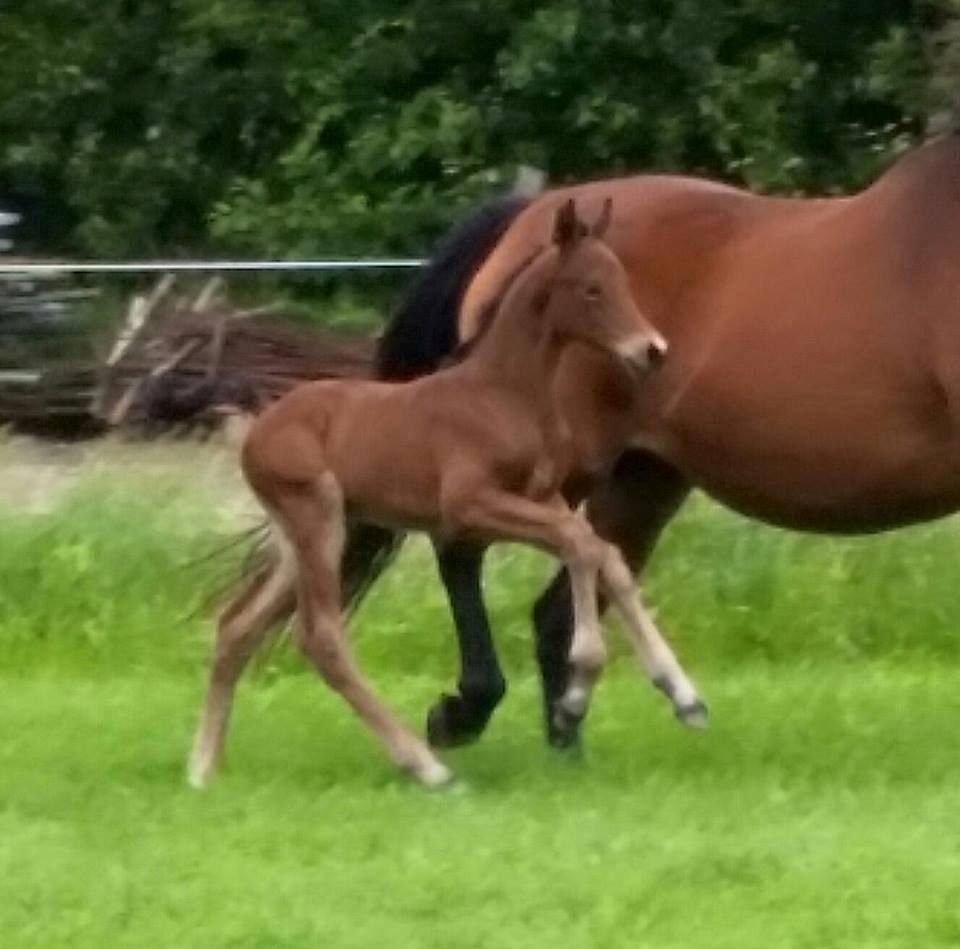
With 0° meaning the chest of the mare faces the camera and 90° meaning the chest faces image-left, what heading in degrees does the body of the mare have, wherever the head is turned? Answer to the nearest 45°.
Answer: approximately 270°

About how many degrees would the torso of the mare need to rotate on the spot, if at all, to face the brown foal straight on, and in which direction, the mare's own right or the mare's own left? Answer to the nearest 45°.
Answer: approximately 135° to the mare's own right

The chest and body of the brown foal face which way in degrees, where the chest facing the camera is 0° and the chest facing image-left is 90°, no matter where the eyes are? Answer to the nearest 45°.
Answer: approximately 270°

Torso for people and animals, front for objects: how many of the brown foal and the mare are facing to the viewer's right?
2

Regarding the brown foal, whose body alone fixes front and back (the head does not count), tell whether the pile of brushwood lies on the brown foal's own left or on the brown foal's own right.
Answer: on the brown foal's own left
